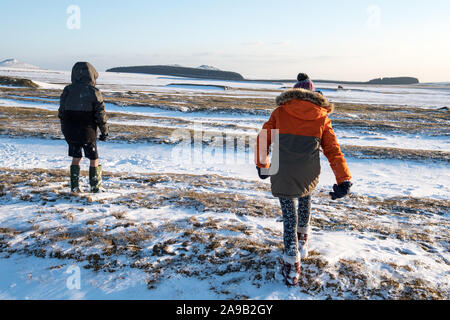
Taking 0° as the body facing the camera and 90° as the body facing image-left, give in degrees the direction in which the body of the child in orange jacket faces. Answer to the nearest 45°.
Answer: approximately 180°

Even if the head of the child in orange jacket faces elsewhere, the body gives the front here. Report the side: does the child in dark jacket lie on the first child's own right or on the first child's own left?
on the first child's own left

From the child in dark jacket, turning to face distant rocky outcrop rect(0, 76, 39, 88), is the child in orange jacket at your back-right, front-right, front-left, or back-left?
back-right

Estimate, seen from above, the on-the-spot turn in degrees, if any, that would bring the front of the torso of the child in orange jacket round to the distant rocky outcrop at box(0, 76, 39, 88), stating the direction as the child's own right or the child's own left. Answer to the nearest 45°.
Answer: approximately 45° to the child's own left
